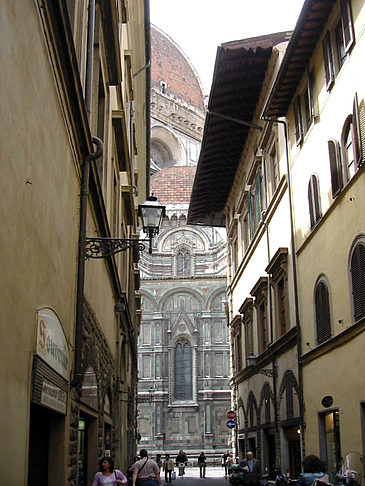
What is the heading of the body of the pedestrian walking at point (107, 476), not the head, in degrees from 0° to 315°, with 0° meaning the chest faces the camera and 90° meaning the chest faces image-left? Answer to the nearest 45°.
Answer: approximately 0°

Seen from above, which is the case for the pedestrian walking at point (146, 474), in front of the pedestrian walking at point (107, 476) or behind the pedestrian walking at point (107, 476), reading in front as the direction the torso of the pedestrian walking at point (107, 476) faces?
behind

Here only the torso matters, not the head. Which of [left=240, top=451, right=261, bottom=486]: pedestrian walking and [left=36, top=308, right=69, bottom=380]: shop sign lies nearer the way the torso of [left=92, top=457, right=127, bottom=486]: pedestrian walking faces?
the shop sign

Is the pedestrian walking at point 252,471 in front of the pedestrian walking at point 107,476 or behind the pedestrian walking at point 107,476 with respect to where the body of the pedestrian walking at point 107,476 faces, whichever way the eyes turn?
behind
